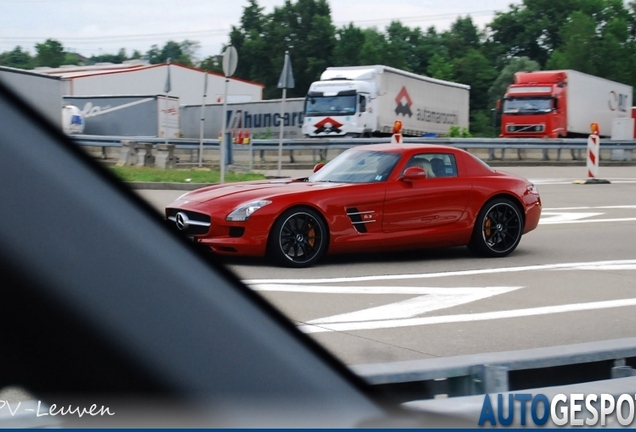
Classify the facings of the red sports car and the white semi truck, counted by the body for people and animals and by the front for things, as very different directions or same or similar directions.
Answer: same or similar directions

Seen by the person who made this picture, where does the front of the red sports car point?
facing the viewer and to the left of the viewer

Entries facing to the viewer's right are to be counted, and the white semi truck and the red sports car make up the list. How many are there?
0

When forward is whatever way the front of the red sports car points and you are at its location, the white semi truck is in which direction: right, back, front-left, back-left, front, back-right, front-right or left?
back-right

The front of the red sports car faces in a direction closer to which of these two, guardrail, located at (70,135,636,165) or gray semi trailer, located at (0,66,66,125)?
the gray semi trailer

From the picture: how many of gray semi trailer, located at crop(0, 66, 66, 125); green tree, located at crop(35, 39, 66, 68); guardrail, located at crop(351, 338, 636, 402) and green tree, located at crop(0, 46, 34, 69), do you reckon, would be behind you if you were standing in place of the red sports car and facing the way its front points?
0

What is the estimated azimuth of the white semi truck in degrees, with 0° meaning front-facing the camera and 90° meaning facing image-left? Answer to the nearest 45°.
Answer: approximately 45°

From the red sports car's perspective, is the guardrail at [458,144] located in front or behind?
behind

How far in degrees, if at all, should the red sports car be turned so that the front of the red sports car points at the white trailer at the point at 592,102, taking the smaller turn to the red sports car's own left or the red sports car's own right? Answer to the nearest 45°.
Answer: approximately 135° to the red sports car's own right
